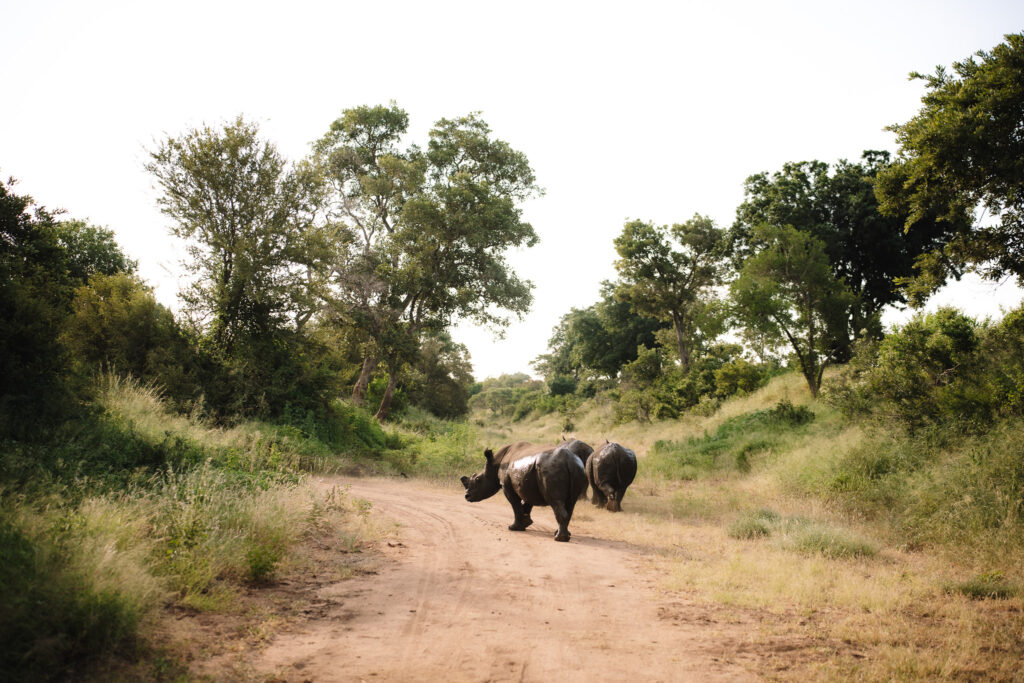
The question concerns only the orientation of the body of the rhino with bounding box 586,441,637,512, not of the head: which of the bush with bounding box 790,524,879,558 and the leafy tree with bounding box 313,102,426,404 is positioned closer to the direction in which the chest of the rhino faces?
the leafy tree

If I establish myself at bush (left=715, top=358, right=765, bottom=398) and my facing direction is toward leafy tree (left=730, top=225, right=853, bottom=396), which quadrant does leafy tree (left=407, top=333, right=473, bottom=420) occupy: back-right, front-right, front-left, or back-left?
back-right

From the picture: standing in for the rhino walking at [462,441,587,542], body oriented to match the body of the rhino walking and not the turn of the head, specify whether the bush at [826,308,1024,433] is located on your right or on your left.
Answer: on your right

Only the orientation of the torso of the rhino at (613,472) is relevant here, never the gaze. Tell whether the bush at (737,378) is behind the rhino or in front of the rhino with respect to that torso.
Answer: in front

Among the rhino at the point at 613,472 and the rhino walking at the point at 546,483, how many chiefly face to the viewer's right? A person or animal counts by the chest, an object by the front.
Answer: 0

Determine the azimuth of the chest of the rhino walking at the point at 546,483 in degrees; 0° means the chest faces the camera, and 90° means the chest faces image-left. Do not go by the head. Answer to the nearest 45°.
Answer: approximately 135°

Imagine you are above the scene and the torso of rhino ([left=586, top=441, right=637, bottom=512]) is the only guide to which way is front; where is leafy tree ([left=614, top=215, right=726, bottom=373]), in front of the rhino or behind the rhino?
in front

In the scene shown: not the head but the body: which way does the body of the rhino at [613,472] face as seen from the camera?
away from the camera
